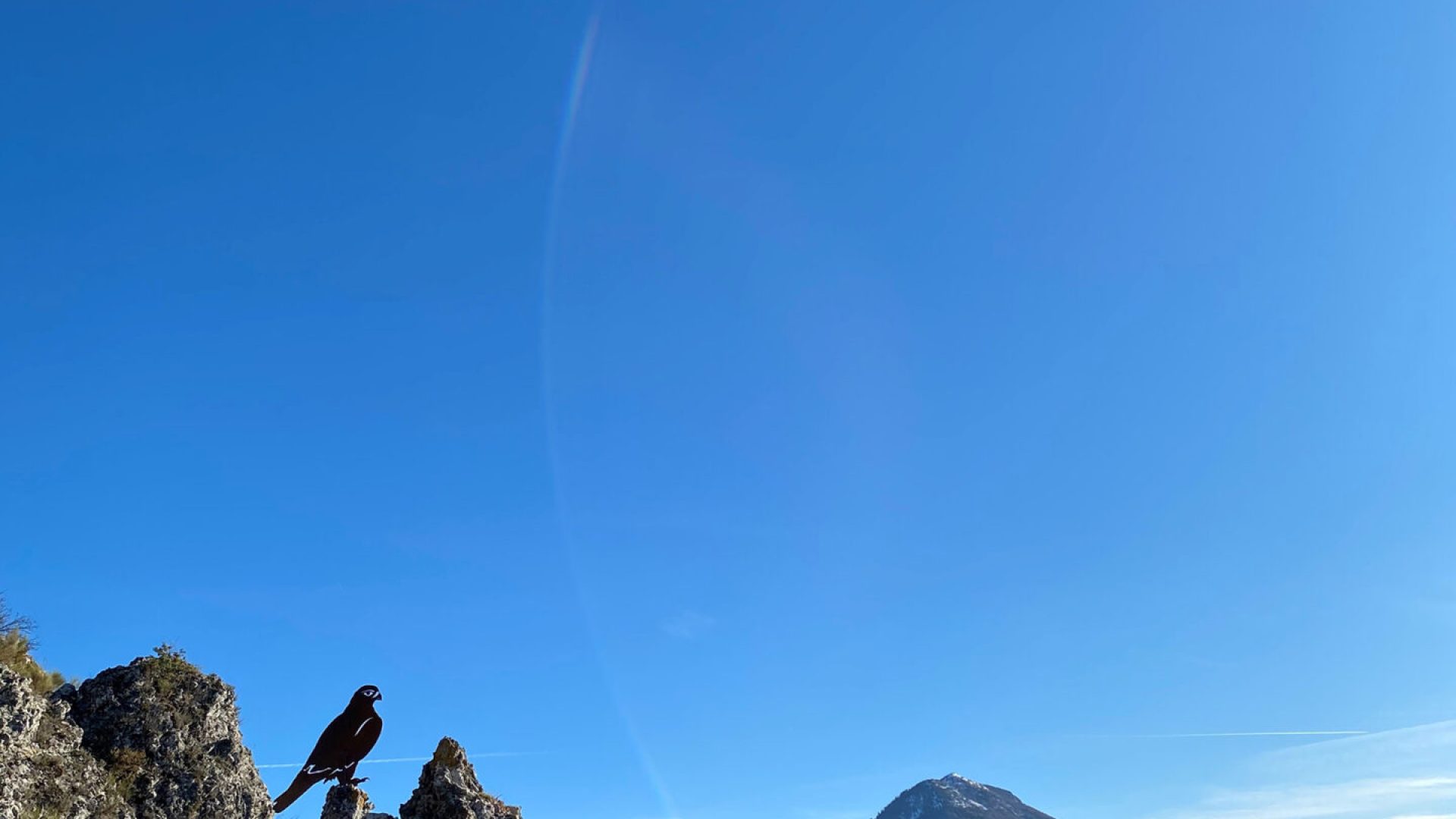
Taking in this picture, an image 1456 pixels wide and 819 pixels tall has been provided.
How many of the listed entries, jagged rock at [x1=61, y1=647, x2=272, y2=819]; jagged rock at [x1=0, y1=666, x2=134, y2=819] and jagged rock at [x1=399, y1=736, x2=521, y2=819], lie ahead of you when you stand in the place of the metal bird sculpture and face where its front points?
1

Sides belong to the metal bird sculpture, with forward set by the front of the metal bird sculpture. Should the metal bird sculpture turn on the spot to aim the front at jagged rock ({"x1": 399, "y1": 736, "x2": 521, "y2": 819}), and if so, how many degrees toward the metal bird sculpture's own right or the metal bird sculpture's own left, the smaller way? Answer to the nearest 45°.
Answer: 0° — it already faces it

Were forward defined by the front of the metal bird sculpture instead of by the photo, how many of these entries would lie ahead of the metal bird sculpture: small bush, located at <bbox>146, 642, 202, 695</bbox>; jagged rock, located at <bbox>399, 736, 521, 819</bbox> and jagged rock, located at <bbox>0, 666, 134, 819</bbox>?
1

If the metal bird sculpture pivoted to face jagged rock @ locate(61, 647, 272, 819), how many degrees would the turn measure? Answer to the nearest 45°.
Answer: approximately 180°

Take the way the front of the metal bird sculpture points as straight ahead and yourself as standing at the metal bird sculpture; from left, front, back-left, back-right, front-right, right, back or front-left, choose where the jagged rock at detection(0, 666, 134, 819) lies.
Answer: back-right

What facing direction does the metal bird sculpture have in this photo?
to the viewer's right
